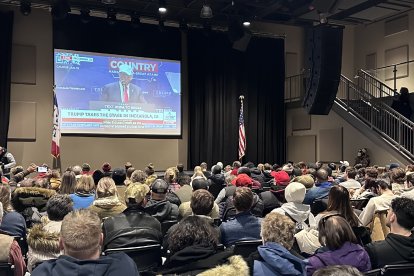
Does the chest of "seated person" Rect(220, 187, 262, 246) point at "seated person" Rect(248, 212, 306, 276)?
no

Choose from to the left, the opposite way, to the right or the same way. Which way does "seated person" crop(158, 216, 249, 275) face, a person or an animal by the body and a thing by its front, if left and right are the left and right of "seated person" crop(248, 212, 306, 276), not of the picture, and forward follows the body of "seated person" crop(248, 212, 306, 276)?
the same way

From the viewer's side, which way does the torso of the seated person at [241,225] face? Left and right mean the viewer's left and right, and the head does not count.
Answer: facing away from the viewer

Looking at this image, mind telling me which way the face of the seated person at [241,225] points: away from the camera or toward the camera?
away from the camera

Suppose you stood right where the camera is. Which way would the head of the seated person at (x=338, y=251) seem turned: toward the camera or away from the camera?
away from the camera

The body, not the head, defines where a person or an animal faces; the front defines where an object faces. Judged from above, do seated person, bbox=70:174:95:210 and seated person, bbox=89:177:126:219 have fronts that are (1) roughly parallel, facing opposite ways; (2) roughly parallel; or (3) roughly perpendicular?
roughly parallel

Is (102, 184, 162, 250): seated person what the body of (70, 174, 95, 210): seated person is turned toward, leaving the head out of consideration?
no

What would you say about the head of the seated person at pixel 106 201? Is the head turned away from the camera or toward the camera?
away from the camera

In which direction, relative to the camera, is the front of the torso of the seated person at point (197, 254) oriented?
away from the camera

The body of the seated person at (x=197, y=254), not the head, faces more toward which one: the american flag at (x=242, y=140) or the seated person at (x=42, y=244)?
the american flag

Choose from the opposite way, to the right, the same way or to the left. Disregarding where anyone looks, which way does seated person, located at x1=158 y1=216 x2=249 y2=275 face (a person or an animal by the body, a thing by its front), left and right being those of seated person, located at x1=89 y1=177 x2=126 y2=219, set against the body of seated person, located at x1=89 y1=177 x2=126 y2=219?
the same way

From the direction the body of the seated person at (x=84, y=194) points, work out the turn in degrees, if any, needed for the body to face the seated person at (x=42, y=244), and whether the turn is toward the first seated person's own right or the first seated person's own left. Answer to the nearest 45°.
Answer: approximately 180°

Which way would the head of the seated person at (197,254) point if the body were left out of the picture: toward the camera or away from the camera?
away from the camera

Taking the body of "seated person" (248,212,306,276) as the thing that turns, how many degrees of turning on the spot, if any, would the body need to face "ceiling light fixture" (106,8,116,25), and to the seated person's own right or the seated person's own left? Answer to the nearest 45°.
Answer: approximately 45° to the seated person's own left

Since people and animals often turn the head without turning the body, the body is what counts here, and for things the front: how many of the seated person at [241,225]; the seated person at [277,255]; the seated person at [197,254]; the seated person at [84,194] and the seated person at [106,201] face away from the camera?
5

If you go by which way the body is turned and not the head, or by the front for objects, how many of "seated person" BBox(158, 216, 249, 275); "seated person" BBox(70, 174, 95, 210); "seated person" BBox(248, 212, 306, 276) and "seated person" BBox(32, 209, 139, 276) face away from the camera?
4

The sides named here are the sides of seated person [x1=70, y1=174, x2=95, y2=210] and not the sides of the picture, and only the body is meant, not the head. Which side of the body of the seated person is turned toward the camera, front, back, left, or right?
back

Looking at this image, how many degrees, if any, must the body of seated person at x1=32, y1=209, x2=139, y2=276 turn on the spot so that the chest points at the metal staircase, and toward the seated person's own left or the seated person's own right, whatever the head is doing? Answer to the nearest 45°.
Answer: approximately 45° to the seated person's own right

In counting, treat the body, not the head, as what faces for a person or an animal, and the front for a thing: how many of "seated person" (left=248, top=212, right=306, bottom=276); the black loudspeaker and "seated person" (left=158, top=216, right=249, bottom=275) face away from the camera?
2
